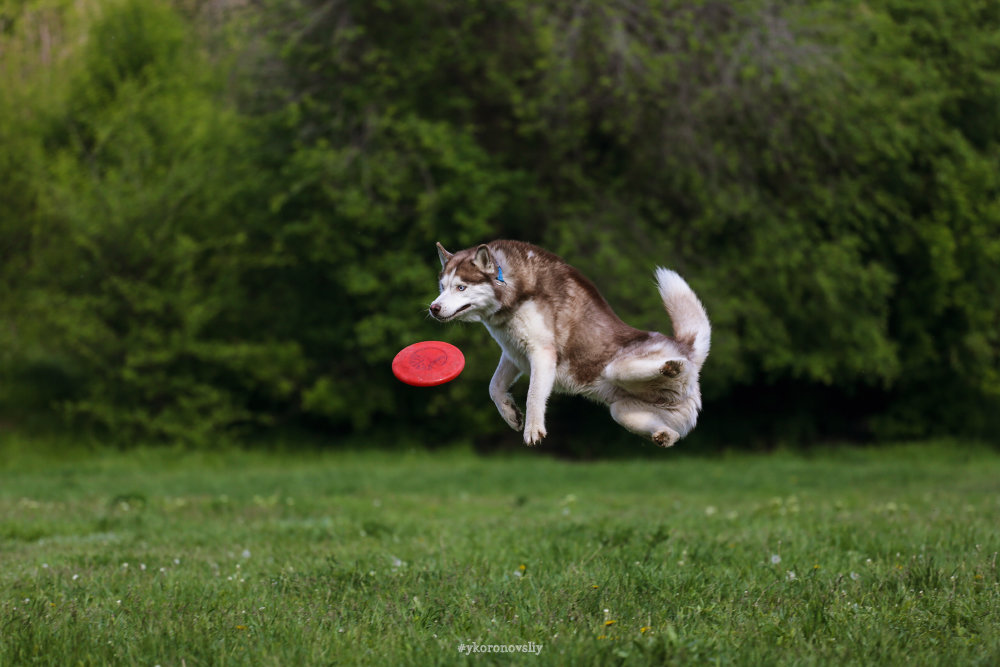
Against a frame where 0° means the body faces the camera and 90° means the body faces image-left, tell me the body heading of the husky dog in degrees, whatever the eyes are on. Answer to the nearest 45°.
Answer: approximately 90°
